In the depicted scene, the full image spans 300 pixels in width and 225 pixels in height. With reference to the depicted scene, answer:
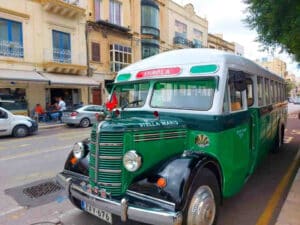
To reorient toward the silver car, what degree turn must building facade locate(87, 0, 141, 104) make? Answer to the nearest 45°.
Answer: approximately 45° to its right

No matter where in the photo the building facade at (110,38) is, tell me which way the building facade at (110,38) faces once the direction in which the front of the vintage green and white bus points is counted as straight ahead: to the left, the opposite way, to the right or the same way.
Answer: to the left

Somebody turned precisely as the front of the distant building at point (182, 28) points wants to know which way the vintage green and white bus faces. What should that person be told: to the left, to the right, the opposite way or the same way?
to the right

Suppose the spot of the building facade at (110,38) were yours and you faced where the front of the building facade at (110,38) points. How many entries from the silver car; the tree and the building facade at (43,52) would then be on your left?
0

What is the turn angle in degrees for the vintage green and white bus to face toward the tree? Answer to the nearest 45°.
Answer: approximately 180°

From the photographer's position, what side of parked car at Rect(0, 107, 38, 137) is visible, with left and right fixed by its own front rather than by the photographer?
right

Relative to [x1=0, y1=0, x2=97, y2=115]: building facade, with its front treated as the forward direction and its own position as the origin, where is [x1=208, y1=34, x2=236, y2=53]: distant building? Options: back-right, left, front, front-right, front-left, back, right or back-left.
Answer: left

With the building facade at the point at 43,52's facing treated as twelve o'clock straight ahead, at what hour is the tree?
The tree is roughly at 1 o'clock from the building facade.
